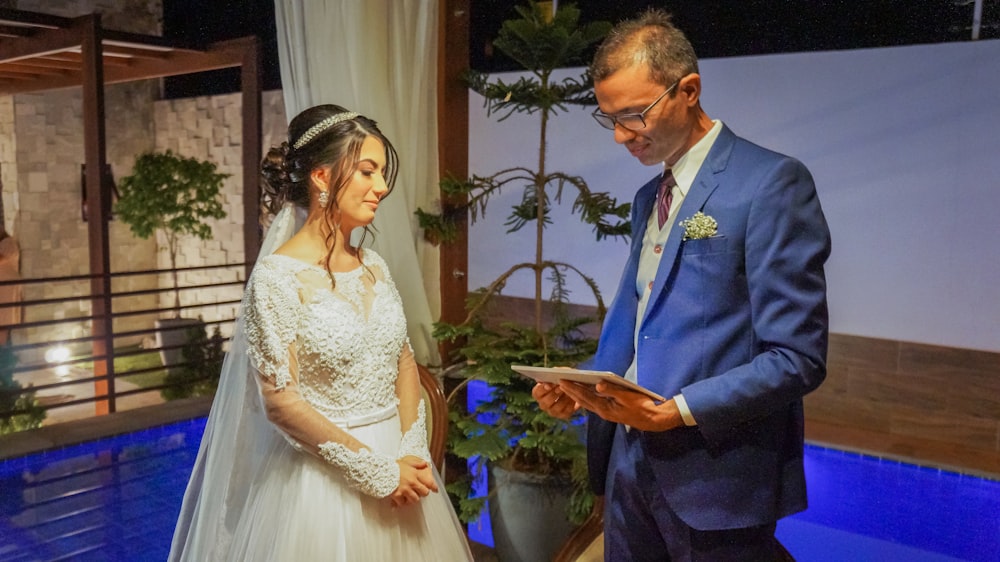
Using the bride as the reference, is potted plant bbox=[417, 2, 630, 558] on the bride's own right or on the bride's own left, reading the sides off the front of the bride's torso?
on the bride's own left

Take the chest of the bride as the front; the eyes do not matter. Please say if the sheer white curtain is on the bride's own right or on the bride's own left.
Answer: on the bride's own left

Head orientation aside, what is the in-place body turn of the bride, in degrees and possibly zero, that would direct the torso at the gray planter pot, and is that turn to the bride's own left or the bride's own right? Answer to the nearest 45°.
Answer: approximately 90° to the bride's own left

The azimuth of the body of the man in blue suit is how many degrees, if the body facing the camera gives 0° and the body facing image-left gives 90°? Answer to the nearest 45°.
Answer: approximately 45°

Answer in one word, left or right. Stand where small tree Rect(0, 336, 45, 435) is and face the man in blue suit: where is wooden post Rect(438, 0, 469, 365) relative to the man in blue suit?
left

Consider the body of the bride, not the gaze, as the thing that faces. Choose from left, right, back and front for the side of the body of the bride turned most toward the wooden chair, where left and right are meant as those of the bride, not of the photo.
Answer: left
